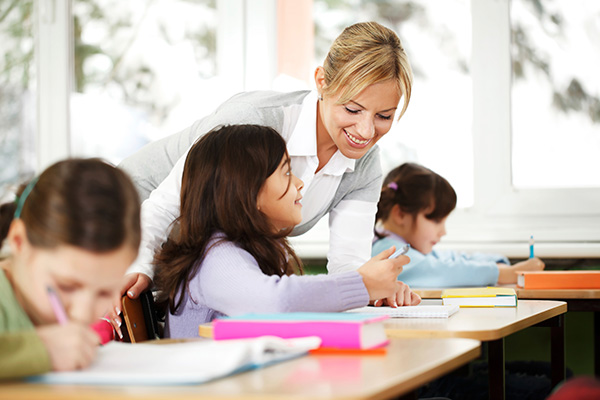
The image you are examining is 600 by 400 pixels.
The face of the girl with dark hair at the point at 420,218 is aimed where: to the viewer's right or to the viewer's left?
to the viewer's right

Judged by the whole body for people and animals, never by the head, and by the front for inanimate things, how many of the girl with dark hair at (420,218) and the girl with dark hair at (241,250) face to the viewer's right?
2

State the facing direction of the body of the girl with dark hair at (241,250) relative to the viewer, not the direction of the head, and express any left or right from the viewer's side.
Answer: facing to the right of the viewer

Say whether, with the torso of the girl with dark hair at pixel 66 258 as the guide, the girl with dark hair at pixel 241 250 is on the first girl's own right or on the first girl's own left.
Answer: on the first girl's own left

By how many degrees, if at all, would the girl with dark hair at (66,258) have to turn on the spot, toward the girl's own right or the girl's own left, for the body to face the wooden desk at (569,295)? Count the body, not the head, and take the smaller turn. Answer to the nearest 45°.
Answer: approximately 90° to the girl's own left

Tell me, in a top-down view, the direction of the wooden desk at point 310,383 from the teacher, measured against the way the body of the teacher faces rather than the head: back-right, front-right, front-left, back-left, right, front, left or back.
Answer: front-right

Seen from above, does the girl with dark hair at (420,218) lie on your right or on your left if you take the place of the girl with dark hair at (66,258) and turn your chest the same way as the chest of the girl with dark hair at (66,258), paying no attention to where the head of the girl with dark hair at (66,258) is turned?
on your left

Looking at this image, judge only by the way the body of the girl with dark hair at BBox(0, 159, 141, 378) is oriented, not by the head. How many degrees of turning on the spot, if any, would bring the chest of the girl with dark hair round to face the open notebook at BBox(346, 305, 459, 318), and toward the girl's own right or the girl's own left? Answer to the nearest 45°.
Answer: approximately 90° to the girl's own left

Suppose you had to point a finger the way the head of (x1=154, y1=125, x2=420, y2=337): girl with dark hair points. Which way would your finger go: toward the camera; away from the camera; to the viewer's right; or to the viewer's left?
to the viewer's right
